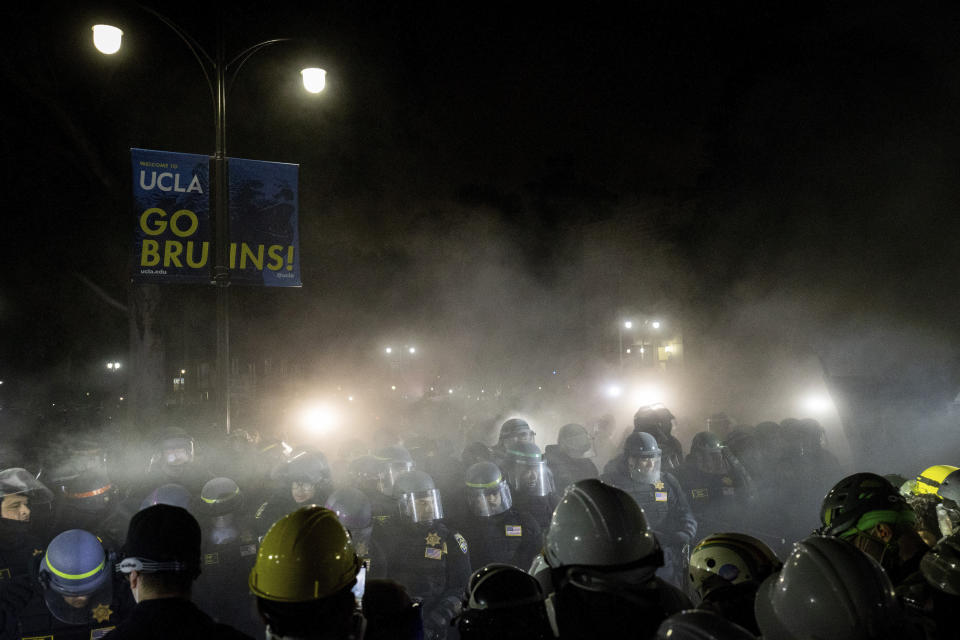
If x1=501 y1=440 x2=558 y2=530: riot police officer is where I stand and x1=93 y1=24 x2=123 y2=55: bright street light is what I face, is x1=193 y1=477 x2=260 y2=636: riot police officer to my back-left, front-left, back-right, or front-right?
front-left

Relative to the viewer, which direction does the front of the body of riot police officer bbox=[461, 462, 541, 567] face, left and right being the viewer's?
facing the viewer

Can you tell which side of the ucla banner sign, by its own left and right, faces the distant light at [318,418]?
back

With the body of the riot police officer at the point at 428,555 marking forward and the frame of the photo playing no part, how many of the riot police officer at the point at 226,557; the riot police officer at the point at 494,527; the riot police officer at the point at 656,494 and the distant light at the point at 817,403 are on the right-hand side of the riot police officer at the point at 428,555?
1

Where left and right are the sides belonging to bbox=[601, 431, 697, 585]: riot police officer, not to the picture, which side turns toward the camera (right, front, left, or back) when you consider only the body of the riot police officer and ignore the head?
front

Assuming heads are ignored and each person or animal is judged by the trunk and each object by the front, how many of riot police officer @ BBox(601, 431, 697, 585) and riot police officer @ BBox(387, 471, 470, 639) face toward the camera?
2

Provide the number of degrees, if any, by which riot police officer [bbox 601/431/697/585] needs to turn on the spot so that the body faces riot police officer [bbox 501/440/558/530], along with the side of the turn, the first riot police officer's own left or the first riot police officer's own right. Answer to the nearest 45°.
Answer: approximately 90° to the first riot police officer's own right

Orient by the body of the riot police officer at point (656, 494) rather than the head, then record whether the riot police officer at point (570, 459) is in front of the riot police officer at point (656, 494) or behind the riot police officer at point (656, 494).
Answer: behind
